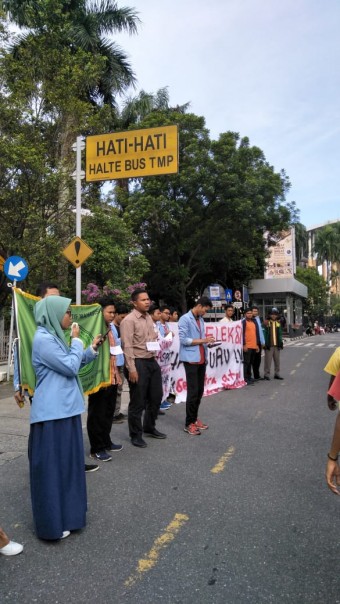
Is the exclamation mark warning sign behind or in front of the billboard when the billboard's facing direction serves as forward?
in front

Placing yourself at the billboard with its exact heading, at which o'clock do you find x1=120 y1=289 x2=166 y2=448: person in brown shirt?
The person in brown shirt is roughly at 12 o'clock from the billboard.

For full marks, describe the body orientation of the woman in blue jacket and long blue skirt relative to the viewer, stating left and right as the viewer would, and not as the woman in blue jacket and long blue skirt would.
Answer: facing to the right of the viewer

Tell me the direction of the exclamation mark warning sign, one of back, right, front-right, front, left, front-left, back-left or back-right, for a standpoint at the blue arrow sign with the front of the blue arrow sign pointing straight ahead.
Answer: back-left

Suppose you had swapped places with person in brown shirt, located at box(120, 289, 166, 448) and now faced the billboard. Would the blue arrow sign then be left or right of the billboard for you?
left

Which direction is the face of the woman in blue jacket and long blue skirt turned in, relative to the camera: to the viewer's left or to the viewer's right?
to the viewer's right

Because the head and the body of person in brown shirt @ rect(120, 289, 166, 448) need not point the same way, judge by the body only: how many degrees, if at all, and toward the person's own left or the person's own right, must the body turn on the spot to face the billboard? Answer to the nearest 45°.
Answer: approximately 135° to the person's own left

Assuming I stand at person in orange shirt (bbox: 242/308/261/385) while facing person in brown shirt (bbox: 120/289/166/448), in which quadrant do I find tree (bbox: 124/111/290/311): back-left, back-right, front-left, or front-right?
back-right

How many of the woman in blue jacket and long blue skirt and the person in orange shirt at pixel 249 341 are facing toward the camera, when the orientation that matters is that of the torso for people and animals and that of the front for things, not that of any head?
1

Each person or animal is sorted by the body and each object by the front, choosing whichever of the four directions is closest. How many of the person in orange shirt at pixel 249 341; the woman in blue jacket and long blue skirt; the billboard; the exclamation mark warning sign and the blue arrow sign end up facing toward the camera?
4
